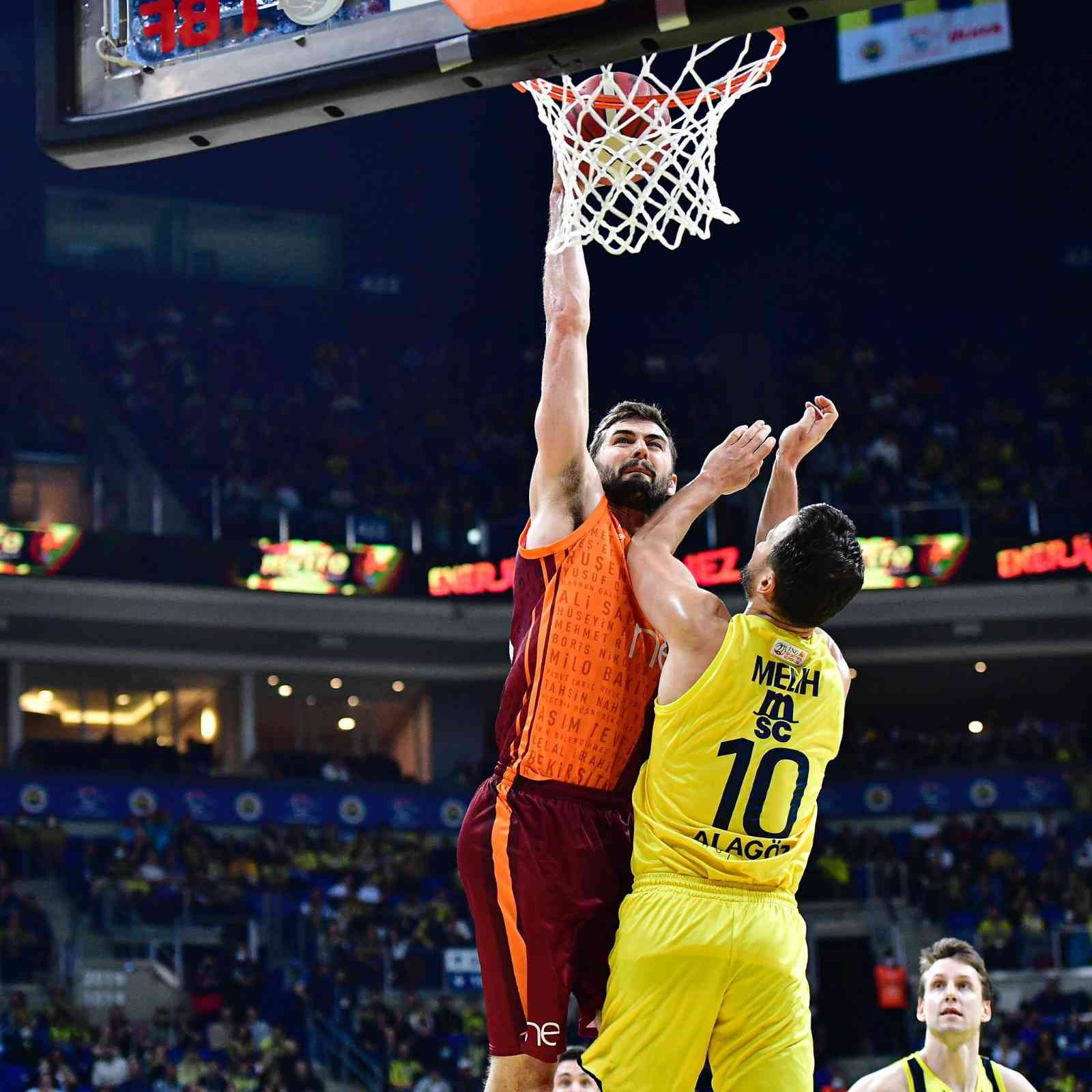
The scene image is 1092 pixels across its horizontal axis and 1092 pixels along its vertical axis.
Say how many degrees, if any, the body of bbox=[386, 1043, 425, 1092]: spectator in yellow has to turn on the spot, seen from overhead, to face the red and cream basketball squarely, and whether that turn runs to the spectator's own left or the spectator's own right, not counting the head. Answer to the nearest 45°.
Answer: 0° — they already face it

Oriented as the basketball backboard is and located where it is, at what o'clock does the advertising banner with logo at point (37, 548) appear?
The advertising banner with logo is roughly at 10 o'clock from the basketball backboard.

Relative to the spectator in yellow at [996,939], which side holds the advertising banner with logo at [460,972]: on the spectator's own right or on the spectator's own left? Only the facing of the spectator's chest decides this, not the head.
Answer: on the spectator's own right

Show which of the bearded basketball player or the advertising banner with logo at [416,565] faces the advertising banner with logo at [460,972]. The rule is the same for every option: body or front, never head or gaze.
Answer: the advertising banner with logo at [416,565]

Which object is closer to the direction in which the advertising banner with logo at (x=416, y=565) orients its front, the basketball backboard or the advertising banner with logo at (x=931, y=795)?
the basketball backboard

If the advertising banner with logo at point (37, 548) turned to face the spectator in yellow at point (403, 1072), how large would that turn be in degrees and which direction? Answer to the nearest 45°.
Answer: approximately 45° to its left

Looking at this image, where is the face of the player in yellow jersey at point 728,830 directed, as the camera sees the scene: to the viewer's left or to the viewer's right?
to the viewer's left

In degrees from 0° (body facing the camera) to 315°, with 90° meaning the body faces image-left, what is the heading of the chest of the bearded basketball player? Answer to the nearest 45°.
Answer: approximately 315°

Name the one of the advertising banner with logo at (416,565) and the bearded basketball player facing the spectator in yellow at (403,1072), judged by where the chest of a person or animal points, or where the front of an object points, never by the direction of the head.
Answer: the advertising banner with logo

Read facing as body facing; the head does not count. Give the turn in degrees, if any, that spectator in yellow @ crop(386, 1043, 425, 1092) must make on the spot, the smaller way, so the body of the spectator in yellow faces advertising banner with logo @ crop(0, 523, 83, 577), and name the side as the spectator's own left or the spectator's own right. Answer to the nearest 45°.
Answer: approximately 135° to the spectator's own right

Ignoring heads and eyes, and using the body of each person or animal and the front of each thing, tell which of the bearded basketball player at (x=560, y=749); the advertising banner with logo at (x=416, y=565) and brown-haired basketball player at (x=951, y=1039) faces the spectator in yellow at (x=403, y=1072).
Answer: the advertising banner with logo
